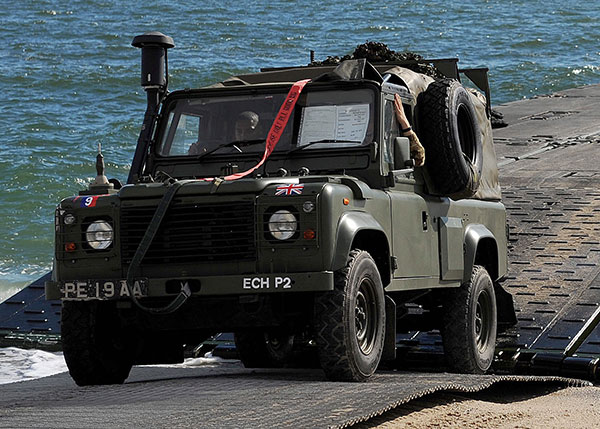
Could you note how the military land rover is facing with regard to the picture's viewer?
facing the viewer and to the left of the viewer
